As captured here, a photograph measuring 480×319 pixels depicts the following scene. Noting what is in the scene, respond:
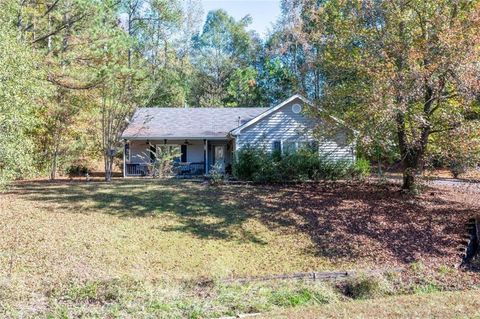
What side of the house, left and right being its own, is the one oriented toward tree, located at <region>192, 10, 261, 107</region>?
back

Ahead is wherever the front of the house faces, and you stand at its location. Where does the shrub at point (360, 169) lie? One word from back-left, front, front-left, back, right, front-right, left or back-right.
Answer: front-left

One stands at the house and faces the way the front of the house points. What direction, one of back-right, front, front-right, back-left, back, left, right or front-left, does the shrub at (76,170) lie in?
right

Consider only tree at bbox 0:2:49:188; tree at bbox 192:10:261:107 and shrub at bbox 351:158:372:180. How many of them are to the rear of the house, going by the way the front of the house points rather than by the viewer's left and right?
1

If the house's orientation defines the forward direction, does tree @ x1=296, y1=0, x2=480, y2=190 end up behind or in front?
in front

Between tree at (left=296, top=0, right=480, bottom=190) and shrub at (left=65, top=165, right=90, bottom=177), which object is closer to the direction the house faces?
the tree

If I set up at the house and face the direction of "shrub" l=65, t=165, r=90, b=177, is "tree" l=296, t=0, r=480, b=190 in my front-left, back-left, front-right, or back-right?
back-left

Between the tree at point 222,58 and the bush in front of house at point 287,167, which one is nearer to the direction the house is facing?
the bush in front of house

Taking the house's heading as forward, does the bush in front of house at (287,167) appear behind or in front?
in front

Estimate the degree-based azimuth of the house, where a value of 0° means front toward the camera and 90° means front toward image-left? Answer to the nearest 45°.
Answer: approximately 0°
